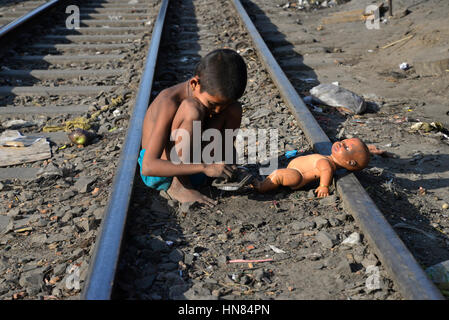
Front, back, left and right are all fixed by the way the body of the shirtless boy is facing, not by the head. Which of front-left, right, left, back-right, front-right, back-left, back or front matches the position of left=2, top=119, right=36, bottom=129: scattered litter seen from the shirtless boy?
back

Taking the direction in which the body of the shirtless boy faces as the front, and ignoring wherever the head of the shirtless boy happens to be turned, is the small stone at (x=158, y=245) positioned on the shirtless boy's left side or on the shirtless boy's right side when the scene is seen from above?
on the shirtless boy's right side

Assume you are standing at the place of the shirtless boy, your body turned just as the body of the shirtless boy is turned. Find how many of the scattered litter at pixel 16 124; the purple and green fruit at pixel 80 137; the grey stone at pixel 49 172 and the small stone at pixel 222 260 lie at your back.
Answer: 3

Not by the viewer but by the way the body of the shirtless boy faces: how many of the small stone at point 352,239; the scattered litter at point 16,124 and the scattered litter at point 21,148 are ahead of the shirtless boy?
1

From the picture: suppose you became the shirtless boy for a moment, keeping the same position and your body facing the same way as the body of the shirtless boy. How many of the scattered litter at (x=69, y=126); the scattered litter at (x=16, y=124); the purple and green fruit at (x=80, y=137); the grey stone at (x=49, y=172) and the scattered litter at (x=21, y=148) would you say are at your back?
5

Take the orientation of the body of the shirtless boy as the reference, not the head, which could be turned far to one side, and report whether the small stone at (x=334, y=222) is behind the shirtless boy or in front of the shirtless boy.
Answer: in front

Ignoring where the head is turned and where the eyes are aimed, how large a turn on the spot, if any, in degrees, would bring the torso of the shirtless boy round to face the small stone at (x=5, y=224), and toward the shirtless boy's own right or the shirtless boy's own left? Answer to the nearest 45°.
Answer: approximately 135° to the shirtless boy's own right

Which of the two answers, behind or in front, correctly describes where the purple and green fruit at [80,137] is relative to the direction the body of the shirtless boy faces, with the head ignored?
behind

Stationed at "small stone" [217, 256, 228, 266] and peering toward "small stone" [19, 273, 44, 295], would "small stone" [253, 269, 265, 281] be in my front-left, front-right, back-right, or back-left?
back-left

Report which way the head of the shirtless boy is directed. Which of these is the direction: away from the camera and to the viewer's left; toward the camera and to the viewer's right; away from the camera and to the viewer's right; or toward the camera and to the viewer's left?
toward the camera and to the viewer's right

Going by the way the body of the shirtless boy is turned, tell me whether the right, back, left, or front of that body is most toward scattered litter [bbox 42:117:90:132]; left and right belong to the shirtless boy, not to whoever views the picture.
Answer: back

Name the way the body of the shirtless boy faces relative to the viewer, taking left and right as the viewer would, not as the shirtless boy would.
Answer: facing the viewer and to the right of the viewer

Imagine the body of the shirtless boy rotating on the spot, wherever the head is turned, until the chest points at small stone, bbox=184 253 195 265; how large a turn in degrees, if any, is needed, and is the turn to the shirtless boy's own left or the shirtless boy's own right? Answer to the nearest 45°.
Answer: approximately 45° to the shirtless boy's own right

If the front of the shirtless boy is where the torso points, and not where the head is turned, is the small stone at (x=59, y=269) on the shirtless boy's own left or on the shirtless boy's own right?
on the shirtless boy's own right

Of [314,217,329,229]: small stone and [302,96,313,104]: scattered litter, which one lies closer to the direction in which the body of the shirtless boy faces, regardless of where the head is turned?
the small stone

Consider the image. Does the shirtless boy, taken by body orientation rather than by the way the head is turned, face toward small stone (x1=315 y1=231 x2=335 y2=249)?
yes

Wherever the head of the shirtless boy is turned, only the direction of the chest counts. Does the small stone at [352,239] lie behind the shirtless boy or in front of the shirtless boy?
in front
